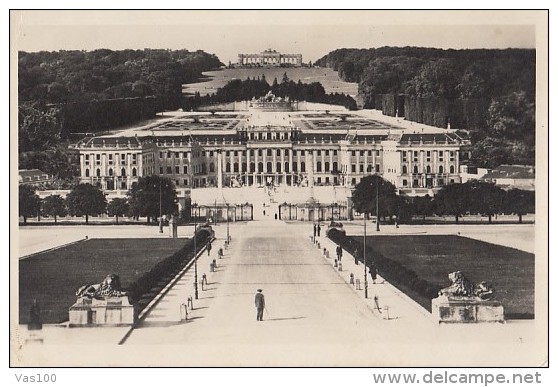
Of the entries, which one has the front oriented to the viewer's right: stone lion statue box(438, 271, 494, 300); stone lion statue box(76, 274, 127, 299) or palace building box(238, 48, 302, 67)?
stone lion statue box(76, 274, 127, 299)

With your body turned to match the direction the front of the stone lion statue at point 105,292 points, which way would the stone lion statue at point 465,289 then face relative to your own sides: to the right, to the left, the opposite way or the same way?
the opposite way

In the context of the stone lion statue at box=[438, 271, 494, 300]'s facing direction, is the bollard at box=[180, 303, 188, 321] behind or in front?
in front

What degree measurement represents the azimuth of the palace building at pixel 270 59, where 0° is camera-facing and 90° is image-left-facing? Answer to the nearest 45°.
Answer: approximately 0°

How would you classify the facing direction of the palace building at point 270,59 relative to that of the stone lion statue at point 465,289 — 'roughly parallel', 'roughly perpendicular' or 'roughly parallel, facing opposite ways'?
roughly perpendicular

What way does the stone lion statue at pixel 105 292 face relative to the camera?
to the viewer's right

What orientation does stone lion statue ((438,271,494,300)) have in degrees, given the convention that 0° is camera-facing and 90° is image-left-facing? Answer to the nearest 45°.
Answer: approximately 90°
